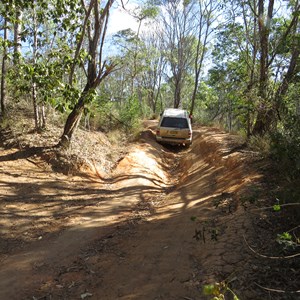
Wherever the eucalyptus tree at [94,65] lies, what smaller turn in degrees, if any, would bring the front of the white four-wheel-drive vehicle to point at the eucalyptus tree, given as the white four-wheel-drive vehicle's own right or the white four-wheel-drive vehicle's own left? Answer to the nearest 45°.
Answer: approximately 135° to the white four-wheel-drive vehicle's own left

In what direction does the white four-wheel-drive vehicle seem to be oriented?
away from the camera

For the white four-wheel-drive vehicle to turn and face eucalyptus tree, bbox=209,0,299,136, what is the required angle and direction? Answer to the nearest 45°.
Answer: approximately 135° to its right
